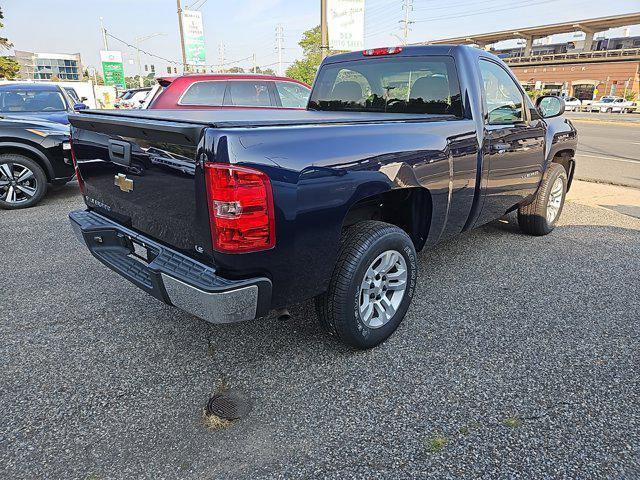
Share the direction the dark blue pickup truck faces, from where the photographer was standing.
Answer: facing away from the viewer and to the right of the viewer

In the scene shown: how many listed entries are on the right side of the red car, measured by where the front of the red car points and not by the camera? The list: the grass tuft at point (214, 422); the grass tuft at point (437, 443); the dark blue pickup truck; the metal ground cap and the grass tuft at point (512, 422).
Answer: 5

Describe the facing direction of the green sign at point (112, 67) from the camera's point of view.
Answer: facing the viewer

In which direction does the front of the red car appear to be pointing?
to the viewer's right

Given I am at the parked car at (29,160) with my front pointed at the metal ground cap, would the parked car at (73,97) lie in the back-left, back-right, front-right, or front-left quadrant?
back-left

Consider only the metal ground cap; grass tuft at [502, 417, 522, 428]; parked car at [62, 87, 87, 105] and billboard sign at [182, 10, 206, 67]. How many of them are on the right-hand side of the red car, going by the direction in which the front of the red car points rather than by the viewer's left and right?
2

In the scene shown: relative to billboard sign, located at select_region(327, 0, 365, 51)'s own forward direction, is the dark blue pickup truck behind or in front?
in front

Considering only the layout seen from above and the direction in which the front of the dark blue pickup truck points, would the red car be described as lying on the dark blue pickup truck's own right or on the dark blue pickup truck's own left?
on the dark blue pickup truck's own left

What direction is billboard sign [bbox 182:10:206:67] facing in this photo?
toward the camera

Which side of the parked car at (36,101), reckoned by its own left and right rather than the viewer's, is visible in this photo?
front
